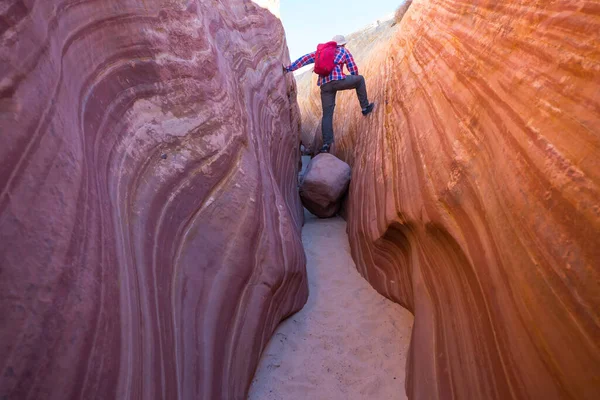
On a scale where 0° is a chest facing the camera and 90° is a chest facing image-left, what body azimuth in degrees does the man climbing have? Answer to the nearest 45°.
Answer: approximately 225°
